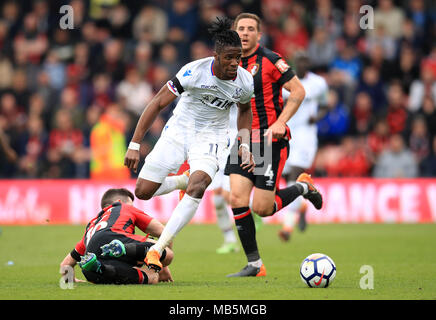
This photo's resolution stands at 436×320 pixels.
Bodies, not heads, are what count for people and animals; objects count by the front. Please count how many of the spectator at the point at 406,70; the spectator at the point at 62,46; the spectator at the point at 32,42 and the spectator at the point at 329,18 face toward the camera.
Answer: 4

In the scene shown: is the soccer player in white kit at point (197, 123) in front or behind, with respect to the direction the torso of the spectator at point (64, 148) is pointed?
in front

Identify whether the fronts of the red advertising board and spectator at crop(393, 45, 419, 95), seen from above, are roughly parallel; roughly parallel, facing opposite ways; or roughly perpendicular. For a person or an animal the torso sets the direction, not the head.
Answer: roughly parallel

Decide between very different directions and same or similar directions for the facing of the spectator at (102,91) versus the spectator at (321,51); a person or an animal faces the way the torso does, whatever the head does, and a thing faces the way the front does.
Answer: same or similar directions

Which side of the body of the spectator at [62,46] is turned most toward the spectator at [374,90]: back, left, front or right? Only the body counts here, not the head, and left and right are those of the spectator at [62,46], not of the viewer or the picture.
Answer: left

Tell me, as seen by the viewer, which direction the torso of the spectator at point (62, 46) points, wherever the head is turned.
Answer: toward the camera

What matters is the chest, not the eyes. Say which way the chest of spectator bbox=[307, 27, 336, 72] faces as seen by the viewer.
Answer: toward the camera

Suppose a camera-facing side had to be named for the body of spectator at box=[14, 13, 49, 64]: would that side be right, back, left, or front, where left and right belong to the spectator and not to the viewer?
front

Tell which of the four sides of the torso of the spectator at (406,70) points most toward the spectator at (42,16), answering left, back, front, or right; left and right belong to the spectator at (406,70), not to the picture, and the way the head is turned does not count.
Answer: right

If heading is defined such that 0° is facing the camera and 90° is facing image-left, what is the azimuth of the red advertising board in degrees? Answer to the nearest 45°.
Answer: approximately 0°

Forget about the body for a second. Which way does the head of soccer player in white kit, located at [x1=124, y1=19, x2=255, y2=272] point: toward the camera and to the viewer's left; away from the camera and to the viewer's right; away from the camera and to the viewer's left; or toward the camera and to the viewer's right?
toward the camera and to the viewer's right

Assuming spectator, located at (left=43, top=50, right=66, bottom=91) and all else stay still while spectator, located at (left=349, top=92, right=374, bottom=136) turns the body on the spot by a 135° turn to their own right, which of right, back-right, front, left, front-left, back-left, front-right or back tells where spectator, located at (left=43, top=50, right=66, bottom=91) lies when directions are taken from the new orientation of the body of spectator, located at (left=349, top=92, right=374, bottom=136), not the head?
front-left
